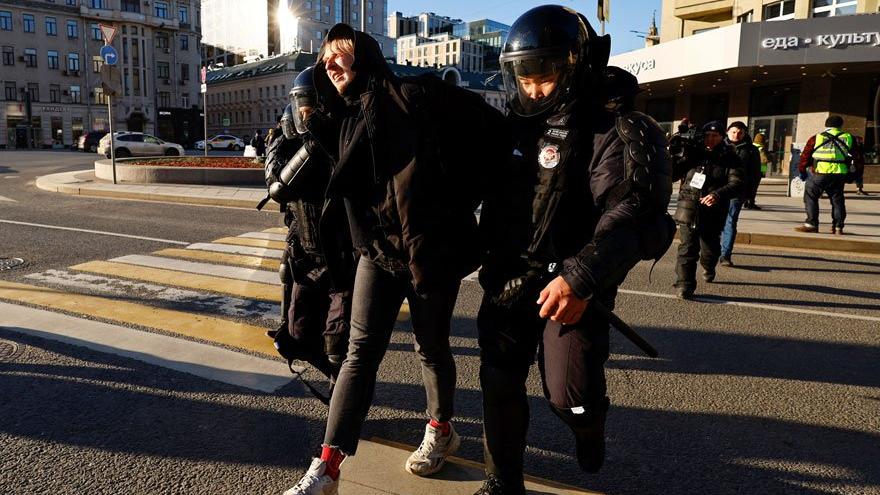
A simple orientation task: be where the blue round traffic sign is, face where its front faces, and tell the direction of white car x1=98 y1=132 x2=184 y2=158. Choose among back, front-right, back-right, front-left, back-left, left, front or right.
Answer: back

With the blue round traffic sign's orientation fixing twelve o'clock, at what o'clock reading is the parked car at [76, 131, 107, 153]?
The parked car is roughly at 6 o'clock from the blue round traffic sign.

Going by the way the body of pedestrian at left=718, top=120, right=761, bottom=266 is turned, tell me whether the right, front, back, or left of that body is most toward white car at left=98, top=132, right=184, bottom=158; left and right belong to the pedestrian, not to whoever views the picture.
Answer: right

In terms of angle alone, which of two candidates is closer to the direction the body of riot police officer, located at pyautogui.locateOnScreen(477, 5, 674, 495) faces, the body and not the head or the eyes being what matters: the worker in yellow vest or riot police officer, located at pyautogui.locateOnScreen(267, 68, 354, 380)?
the riot police officer

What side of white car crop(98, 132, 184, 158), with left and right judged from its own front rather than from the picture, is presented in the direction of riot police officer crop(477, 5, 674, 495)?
right

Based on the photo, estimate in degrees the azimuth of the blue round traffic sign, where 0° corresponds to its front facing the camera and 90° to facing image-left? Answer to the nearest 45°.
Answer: approximately 0°

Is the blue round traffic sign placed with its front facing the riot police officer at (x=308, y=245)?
yes

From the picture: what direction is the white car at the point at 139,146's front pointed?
to the viewer's right

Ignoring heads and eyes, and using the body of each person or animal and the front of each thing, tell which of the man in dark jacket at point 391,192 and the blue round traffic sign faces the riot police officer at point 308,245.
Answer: the blue round traffic sign

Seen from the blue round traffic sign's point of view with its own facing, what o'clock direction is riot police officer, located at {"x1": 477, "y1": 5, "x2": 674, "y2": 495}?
The riot police officer is roughly at 12 o'clock from the blue round traffic sign.

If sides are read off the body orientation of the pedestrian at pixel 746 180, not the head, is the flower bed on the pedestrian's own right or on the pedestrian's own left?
on the pedestrian's own right

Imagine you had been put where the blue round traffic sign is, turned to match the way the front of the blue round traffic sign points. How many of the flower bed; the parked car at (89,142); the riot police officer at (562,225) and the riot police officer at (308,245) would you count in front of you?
2
